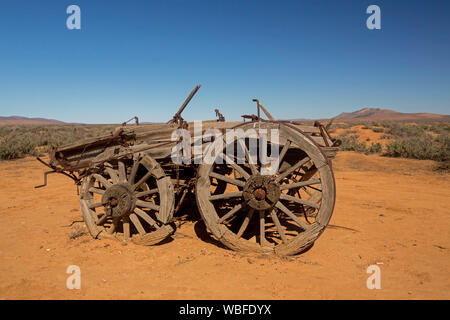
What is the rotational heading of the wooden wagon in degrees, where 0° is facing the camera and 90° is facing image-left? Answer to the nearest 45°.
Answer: approximately 90°

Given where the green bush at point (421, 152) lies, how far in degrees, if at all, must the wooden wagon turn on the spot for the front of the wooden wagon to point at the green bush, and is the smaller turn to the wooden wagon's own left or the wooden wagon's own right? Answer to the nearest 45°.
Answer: approximately 135° to the wooden wagon's own right
